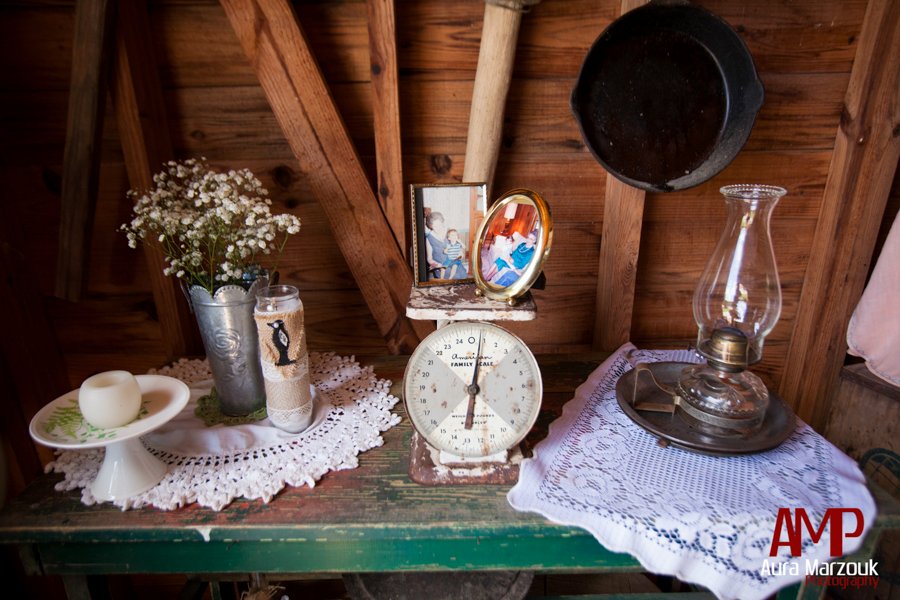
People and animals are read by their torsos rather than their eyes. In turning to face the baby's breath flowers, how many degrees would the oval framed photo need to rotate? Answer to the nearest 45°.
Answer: approximately 45° to its right

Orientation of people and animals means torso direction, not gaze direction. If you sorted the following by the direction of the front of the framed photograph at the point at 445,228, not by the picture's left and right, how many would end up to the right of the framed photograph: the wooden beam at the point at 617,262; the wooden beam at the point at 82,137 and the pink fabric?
1

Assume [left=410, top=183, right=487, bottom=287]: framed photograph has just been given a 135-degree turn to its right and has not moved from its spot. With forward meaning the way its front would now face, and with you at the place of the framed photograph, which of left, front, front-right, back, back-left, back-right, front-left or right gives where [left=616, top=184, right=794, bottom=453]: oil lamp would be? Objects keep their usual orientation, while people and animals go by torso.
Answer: back-right

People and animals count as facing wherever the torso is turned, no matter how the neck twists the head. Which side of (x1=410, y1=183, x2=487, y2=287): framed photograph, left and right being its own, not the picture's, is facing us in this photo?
front

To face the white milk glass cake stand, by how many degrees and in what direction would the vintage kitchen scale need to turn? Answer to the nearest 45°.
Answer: approximately 90° to its right

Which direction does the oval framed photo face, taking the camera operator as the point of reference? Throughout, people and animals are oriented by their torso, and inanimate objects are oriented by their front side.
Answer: facing the viewer and to the left of the viewer

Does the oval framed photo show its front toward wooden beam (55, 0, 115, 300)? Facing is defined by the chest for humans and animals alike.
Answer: no

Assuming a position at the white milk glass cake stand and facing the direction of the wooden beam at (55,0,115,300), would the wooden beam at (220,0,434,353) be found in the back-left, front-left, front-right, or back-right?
front-right

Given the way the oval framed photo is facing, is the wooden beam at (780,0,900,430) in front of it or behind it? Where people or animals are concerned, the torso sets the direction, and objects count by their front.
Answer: behind

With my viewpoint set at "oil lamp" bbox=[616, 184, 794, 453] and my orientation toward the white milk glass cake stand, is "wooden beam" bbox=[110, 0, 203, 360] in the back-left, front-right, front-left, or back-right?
front-right

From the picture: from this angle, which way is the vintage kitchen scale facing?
toward the camera
